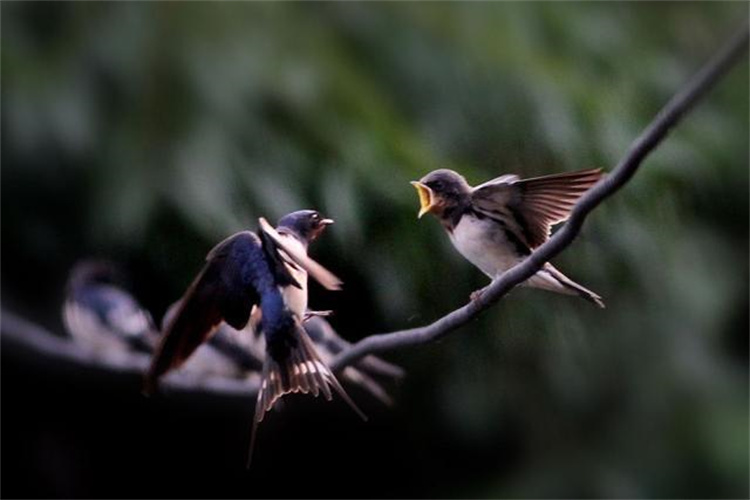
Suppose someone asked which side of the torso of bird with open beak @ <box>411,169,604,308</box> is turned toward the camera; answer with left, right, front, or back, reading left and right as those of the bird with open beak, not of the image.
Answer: left

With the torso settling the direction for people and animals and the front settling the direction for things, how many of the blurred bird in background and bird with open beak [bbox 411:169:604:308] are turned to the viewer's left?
2

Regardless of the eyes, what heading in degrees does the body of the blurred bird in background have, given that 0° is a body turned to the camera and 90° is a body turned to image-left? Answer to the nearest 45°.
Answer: approximately 90°
